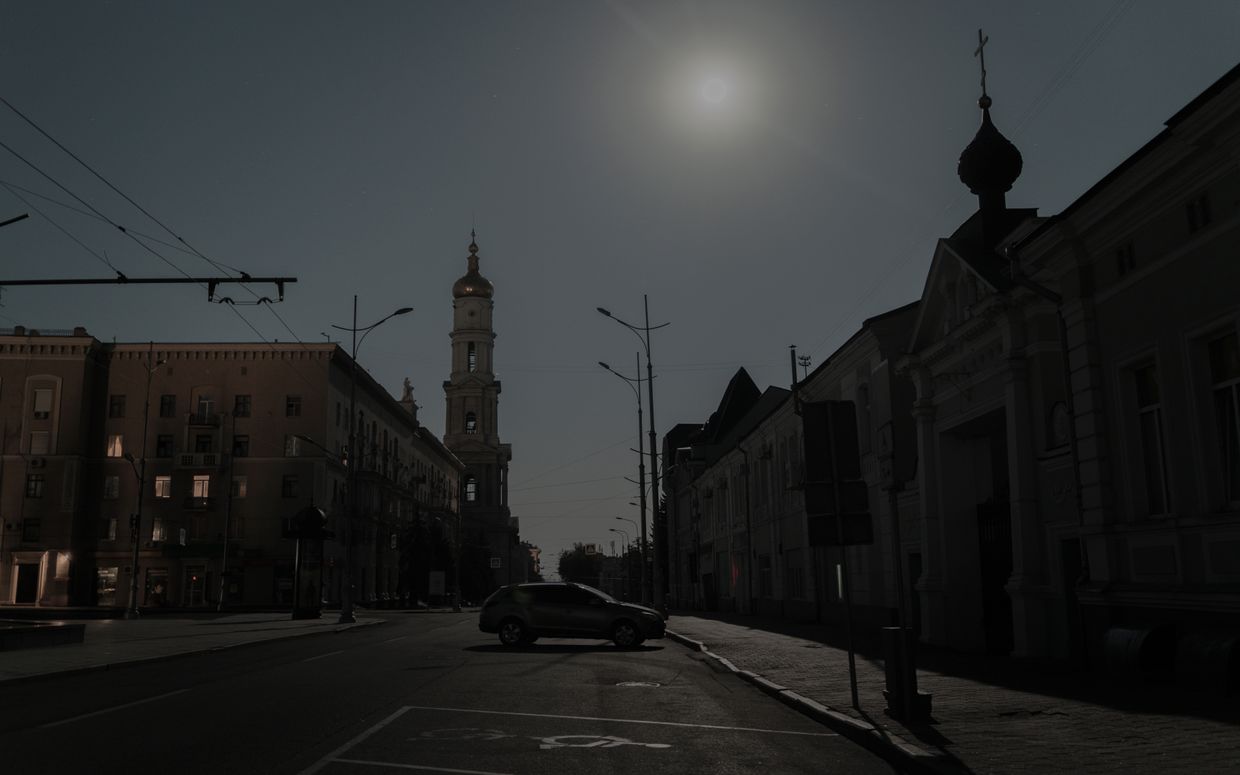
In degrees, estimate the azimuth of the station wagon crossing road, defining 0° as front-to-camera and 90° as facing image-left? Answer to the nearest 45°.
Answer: approximately 270°
